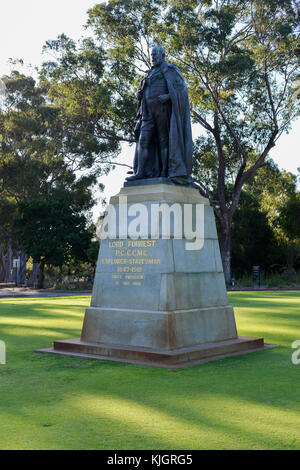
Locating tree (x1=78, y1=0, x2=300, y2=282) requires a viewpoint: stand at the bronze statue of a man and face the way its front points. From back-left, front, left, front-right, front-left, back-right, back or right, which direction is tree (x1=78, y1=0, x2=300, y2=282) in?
back-right

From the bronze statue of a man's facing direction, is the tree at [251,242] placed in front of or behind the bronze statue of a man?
behind

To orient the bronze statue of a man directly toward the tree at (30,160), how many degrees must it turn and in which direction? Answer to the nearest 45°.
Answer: approximately 135° to its right

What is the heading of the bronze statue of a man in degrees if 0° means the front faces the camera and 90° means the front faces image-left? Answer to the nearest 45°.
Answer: approximately 45°

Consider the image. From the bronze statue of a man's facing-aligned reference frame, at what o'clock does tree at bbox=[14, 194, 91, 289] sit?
The tree is roughly at 4 o'clock from the bronze statue of a man.
